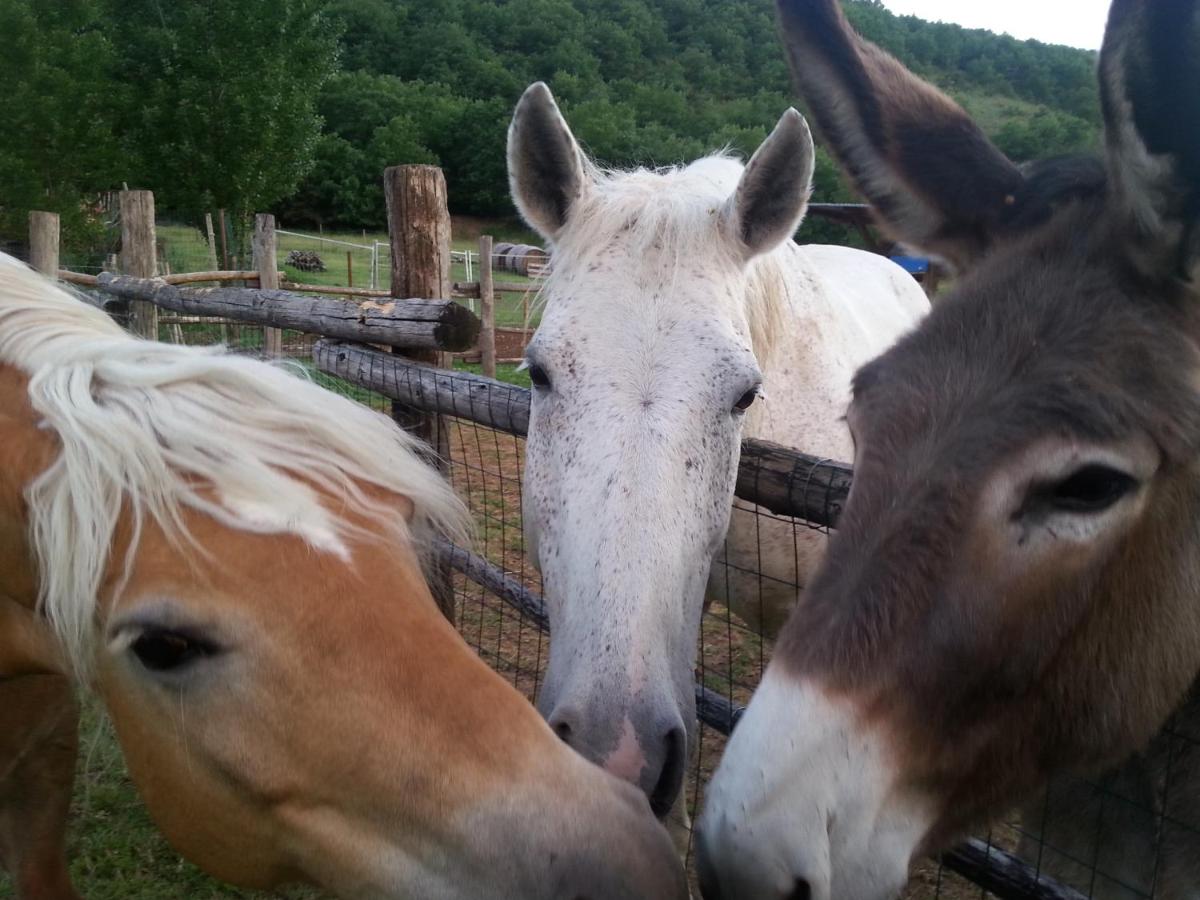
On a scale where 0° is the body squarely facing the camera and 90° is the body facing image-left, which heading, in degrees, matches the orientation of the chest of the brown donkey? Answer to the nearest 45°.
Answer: approximately 45°

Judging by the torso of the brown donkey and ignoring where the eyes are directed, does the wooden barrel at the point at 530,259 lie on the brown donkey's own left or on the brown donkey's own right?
on the brown donkey's own right

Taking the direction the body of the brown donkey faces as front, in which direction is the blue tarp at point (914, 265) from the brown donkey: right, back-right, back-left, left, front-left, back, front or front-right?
back-right

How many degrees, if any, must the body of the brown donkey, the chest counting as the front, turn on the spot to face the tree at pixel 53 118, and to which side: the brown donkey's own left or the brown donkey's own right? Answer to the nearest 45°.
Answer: approximately 90° to the brown donkey's own right

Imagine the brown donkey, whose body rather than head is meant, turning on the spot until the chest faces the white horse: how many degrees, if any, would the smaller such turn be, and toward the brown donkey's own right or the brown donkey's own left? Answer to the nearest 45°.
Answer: approximately 90° to the brown donkey's own right

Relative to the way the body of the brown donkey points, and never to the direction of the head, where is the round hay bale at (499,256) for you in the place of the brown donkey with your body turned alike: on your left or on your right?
on your right

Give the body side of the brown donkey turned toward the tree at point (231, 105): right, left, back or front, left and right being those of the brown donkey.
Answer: right

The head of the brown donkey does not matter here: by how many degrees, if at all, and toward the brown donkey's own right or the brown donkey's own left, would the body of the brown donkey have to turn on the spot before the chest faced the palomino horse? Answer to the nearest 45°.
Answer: approximately 45° to the brown donkey's own right

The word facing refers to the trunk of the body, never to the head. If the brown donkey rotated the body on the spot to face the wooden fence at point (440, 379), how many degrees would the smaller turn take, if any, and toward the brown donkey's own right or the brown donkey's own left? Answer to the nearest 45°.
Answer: approximately 90° to the brown donkey's own right
